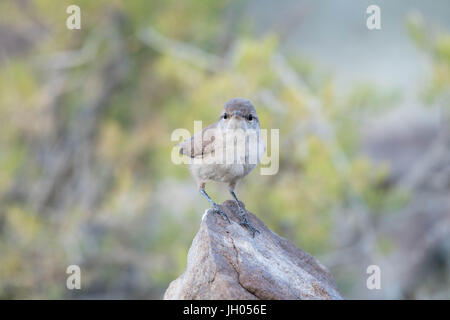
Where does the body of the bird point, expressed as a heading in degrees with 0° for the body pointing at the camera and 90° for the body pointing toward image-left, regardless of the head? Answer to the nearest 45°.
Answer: approximately 315°
